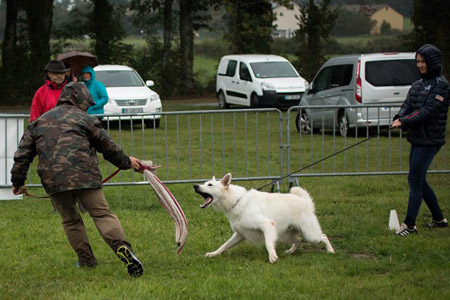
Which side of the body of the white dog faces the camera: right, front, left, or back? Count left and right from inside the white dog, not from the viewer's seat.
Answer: left

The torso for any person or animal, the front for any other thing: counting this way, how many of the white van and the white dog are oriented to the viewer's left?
1

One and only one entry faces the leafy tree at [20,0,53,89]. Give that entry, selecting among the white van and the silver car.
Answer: the silver car

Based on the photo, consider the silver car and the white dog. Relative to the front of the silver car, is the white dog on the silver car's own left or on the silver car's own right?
on the silver car's own left

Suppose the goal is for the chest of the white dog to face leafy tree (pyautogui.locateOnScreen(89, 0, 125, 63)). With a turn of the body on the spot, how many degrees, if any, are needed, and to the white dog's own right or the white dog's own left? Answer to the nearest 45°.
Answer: approximately 90° to the white dog's own right

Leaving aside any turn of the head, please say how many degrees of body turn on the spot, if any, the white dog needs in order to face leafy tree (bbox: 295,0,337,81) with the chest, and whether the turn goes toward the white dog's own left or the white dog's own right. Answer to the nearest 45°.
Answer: approximately 90° to the white dog's own right

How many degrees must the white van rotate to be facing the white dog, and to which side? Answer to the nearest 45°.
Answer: approximately 45° to its right

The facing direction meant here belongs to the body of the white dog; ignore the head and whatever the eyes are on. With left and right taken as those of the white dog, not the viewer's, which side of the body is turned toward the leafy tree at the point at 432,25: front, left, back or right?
right

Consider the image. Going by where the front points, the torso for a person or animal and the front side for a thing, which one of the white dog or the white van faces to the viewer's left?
the white dog

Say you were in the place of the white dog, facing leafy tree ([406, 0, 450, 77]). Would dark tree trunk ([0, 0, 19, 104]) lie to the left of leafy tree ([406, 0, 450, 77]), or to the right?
left

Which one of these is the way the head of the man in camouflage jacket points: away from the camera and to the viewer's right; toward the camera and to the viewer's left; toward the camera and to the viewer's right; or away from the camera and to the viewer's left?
away from the camera and to the viewer's right

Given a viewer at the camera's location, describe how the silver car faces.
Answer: facing away from the viewer and to the left of the viewer

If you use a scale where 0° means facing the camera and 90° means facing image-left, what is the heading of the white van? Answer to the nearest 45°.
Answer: approximately 315°

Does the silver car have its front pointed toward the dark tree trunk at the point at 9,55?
yes

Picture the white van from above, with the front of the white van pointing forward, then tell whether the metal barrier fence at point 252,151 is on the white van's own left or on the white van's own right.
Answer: on the white van's own right
